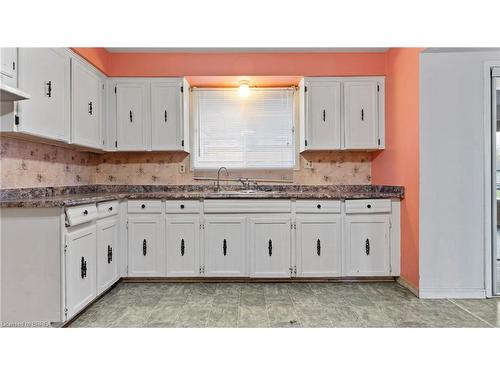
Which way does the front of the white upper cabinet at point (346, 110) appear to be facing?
toward the camera

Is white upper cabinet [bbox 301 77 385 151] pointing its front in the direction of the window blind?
no

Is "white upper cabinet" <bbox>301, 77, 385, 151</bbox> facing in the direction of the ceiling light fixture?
no
